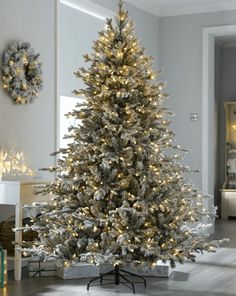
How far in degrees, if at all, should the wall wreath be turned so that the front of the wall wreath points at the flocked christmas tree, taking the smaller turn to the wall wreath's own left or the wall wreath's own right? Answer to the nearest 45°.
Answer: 0° — it already faces it

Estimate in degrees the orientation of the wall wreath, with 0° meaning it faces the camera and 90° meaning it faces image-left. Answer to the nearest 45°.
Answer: approximately 315°
